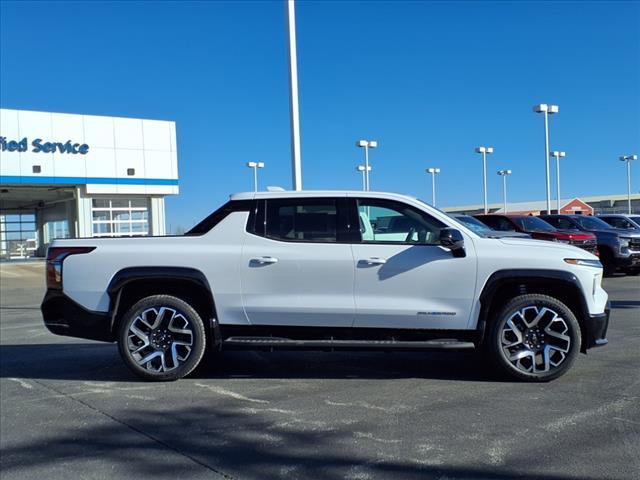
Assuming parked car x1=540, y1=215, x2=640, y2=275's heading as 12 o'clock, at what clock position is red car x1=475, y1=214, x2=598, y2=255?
The red car is roughly at 4 o'clock from the parked car.

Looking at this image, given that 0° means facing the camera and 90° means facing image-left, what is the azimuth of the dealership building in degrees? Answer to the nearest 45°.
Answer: approximately 315°

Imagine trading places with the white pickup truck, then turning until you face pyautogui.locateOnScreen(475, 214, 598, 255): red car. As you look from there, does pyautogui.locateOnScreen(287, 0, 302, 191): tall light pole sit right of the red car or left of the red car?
left

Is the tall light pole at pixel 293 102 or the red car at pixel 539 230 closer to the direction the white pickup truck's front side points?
the red car

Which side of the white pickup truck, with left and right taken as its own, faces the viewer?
right

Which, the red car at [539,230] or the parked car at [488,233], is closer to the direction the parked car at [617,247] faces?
the parked car

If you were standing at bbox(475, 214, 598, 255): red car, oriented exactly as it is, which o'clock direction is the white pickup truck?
The white pickup truck is roughly at 2 o'clock from the red car.

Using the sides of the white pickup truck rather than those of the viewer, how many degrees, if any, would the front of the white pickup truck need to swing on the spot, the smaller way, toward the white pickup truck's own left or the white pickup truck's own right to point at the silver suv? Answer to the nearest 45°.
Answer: approximately 45° to the white pickup truck's own left

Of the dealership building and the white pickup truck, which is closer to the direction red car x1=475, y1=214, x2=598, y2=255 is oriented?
the white pickup truck
